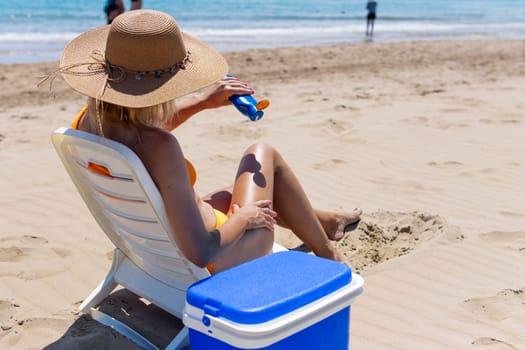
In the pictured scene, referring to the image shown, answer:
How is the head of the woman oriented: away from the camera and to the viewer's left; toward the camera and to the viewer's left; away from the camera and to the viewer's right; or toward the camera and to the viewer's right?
away from the camera and to the viewer's right

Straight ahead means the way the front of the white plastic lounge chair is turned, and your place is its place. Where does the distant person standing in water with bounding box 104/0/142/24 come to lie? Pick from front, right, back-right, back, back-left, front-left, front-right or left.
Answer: front-left

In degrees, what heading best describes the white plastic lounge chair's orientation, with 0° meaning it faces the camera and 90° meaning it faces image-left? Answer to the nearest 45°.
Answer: approximately 225°

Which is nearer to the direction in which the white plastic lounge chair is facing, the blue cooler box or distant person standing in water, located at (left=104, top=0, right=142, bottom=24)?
the distant person standing in water

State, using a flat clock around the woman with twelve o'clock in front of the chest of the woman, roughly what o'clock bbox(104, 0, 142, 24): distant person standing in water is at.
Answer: The distant person standing in water is roughly at 10 o'clock from the woman.

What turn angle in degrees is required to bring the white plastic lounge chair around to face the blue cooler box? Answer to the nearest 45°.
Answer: approximately 90° to its right

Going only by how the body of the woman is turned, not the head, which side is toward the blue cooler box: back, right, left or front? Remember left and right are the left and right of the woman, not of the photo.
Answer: right
